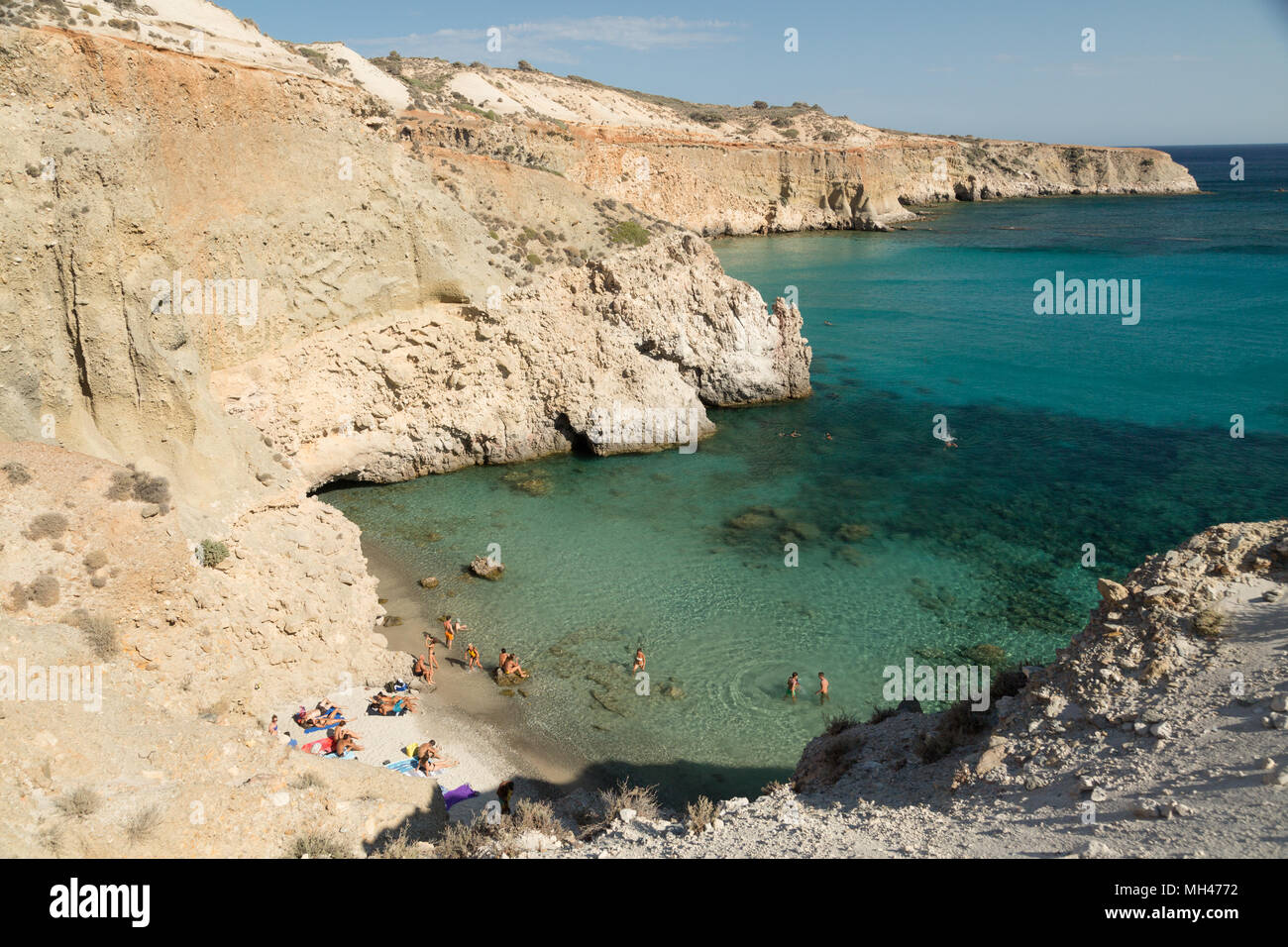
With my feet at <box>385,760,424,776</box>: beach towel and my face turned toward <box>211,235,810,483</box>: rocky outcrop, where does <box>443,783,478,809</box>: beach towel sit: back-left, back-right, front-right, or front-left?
back-right

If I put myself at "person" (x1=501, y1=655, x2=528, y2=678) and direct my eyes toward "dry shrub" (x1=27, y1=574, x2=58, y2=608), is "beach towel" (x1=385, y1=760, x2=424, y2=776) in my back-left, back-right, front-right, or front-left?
front-left

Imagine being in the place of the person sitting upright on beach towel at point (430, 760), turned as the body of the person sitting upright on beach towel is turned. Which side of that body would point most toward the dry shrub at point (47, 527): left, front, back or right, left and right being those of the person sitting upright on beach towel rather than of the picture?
back

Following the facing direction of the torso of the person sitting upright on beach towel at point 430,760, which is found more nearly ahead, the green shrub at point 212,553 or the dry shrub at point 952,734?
the dry shrub

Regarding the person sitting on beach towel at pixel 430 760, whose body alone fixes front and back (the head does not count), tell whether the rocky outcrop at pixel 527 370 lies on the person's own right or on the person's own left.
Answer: on the person's own left

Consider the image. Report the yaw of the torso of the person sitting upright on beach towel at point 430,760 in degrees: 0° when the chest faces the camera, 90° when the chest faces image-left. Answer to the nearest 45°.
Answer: approximately 270°

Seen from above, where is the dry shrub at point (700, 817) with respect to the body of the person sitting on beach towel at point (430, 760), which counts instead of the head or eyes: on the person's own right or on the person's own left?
on the person's own right

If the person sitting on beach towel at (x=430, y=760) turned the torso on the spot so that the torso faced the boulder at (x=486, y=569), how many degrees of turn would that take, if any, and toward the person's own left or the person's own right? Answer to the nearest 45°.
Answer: approximately 90° to the person's own left

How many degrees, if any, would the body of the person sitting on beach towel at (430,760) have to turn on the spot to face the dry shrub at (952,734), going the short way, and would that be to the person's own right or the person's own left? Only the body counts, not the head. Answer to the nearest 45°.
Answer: approximately 45° to the person's own right
